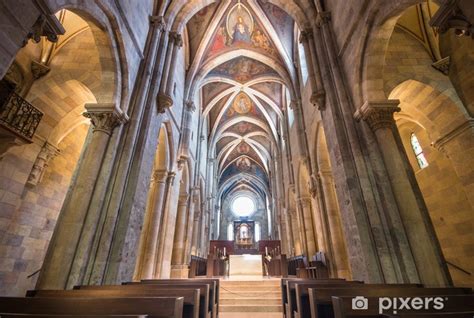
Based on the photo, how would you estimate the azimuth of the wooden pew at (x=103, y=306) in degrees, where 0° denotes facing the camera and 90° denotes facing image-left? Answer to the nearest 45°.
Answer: approximately 180°

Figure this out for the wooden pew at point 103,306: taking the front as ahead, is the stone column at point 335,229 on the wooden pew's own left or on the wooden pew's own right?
on the wooden pew's own right

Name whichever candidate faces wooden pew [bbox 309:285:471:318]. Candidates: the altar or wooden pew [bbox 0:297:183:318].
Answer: the altar

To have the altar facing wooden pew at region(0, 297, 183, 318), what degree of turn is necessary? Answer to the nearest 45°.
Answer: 0° — it already faces it

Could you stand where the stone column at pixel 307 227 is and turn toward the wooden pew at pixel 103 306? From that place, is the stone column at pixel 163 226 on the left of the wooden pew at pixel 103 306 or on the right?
right

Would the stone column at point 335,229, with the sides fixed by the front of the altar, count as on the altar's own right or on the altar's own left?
on the altar's own left

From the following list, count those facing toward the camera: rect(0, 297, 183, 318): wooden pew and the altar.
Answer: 1

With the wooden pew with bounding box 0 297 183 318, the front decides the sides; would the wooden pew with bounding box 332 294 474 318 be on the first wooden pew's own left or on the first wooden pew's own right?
on the first wooden pew's own right

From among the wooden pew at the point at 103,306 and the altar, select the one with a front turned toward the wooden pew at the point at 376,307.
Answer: the altar

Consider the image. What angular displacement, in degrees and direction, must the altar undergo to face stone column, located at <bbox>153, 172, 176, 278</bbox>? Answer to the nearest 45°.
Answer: approximately 90° to its right

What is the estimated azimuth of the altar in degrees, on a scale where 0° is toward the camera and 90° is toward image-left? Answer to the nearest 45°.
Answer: approximately 0°
